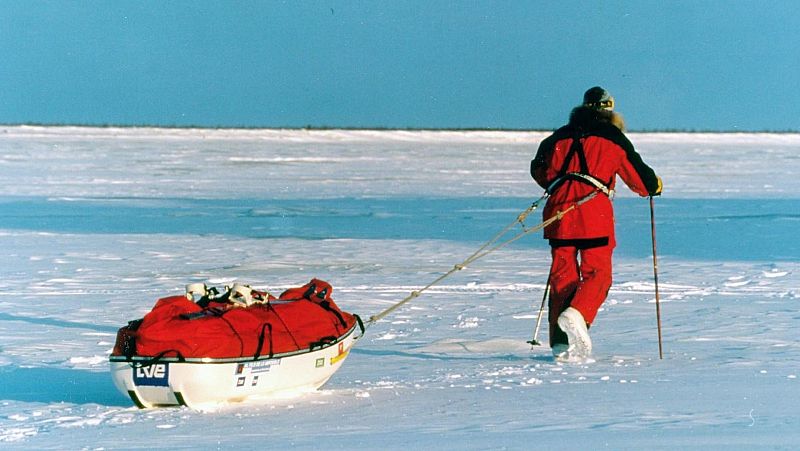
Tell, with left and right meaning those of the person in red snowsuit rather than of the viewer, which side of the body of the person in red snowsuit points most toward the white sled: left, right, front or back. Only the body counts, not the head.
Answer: back

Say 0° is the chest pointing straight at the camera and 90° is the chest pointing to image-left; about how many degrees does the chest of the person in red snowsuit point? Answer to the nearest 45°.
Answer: approximately 225°

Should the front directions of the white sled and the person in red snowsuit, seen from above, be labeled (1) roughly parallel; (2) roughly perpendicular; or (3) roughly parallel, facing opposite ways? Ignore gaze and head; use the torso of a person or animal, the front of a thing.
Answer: roughly parallel

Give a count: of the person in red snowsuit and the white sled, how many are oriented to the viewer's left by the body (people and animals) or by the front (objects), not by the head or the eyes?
0

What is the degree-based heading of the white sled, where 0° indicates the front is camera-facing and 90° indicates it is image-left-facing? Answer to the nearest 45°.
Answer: approximately 225°

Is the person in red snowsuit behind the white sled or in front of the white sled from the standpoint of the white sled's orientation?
in front
